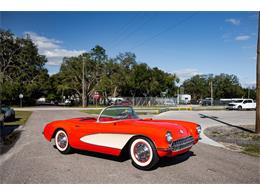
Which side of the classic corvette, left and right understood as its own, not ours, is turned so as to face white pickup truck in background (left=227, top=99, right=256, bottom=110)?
left

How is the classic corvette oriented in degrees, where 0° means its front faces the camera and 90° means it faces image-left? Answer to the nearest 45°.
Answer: approximately 315°
